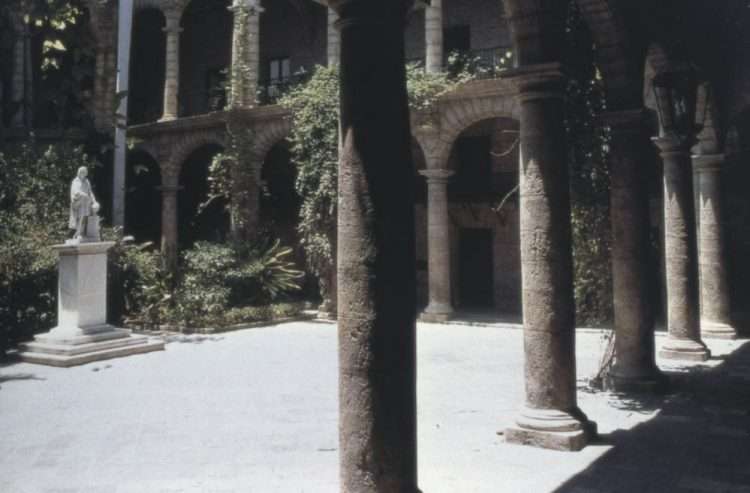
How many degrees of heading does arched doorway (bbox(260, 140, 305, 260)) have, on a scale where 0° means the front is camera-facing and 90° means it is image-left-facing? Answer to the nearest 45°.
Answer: approximately 45°

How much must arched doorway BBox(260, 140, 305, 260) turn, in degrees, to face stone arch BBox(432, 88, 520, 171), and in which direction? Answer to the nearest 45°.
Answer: approximately 90° to its left

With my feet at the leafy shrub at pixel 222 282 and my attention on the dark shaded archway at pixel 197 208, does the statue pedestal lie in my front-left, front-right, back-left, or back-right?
back-left

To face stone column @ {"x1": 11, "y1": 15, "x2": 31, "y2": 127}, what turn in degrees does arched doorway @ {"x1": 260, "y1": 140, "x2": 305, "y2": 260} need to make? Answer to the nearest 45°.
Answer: approximately 45° to its right

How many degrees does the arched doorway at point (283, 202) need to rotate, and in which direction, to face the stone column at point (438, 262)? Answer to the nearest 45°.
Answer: approximately 90° to its left

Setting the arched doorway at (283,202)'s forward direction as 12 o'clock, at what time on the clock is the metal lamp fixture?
The metal lamp fixture is roughly at 10 o'clock from the arched doorway.

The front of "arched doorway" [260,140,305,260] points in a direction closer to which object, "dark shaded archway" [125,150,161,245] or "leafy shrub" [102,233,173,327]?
the leafy shrub
